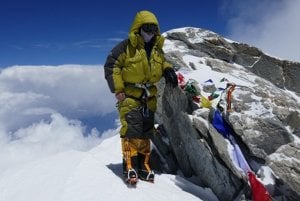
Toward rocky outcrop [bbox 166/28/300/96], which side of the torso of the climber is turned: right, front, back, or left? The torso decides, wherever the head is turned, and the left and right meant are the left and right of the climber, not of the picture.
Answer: left

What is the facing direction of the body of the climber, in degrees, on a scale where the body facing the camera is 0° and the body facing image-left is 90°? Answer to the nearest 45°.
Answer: approximately 315°
